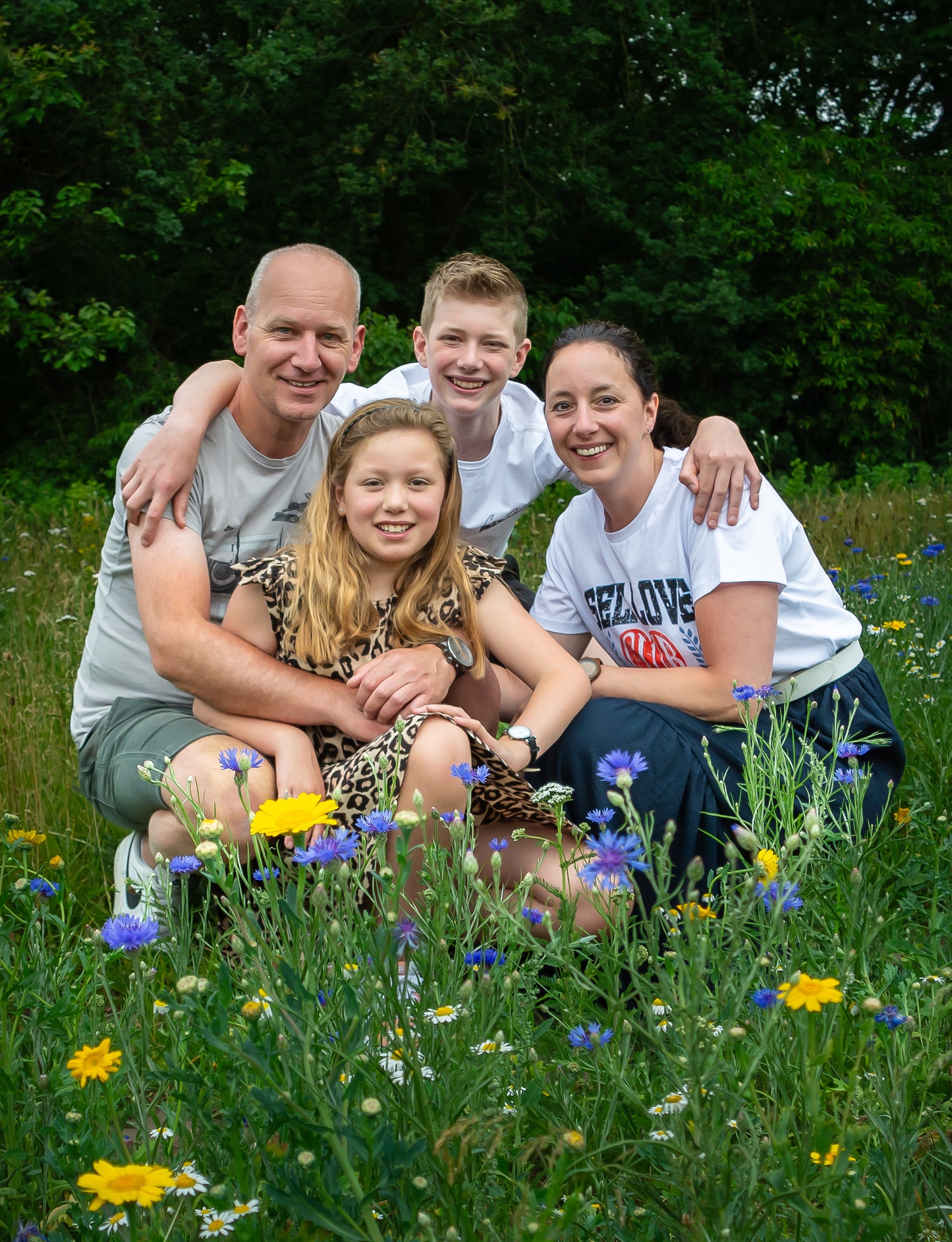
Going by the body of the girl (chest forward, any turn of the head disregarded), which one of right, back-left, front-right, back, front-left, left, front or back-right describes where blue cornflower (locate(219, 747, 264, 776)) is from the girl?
front

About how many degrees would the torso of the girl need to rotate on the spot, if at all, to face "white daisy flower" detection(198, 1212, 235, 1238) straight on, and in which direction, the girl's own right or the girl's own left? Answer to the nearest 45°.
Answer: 0° — they already face it

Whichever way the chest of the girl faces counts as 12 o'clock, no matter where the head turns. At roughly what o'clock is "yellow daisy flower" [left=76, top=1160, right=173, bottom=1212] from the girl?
The yellow daisy flower is roughly at 12 o'clock from the girl.

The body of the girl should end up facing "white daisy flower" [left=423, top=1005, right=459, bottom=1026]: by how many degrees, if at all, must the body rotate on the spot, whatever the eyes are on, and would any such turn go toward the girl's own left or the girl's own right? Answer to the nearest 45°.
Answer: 0° — they already face it

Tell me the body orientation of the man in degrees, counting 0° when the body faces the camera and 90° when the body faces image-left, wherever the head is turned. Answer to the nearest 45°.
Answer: approximately 315°

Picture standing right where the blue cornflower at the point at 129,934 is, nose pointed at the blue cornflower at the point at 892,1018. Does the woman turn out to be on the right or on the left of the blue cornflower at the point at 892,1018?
left

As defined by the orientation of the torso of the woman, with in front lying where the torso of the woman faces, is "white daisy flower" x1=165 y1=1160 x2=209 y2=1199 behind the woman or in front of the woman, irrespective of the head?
in front

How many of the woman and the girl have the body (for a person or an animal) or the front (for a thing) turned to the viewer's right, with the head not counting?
0

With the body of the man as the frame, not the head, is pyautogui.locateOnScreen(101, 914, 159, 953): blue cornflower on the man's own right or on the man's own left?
on the man's own right

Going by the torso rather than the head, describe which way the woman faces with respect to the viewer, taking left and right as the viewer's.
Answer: facing the viewer and to the left of the viewer

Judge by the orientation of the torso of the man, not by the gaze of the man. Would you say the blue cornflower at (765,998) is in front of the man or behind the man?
in front

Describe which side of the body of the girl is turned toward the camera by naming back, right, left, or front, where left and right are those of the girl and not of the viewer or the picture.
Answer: front

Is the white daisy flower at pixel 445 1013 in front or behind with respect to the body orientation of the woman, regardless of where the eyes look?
in front
